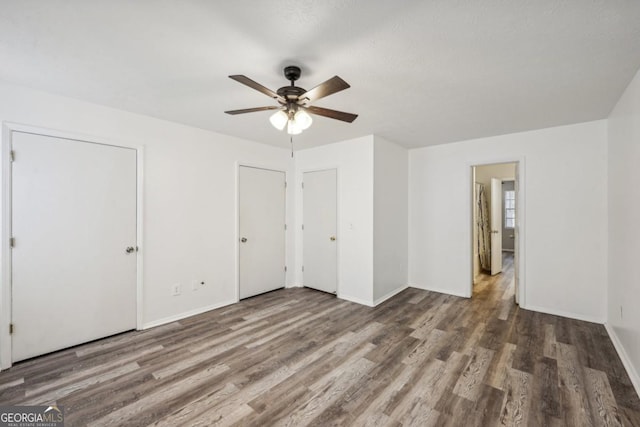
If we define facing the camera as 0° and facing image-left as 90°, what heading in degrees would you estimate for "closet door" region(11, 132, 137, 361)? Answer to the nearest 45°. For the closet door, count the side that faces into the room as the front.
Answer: approximately 315°

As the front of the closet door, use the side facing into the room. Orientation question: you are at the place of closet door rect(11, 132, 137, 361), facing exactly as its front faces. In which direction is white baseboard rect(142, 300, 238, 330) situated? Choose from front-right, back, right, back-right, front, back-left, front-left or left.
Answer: front-left

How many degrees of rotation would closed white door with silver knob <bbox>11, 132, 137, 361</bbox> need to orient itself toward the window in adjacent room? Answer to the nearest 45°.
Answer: approximately 45° to its left

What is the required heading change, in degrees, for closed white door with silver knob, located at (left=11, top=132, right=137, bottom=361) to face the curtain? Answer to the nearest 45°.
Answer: approximately 45° to its left

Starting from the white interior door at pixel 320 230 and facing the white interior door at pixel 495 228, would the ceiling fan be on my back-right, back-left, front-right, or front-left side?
back-right

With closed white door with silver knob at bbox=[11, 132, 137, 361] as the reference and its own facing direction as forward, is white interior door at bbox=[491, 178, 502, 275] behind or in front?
in front

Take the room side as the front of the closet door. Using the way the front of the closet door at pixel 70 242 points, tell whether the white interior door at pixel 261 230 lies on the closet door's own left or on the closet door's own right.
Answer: on the closet door's own left
